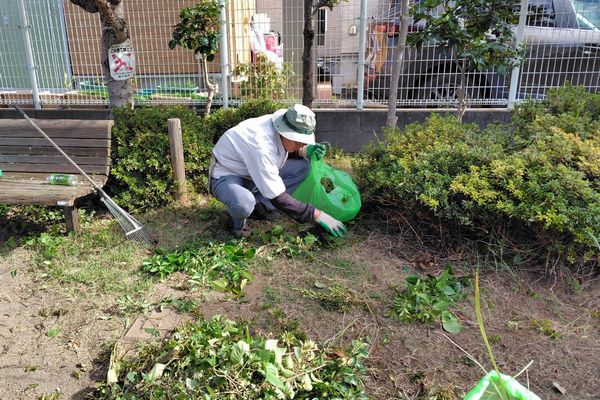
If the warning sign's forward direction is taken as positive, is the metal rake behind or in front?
in front

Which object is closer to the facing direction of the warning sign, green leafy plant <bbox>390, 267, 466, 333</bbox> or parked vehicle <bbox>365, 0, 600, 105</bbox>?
the green leafy plant

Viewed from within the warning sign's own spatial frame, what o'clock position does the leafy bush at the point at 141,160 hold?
The leafy bush is roughly at 12 o'clock from the warning sign.

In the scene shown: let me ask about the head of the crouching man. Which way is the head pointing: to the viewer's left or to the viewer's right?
to the viewer's right

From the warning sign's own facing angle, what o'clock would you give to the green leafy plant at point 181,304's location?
The green leafy plant is roughly at 12 o'clock from the warning sign.

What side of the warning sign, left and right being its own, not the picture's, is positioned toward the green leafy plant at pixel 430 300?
front

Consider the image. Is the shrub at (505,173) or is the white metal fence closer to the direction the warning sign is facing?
the shrub
